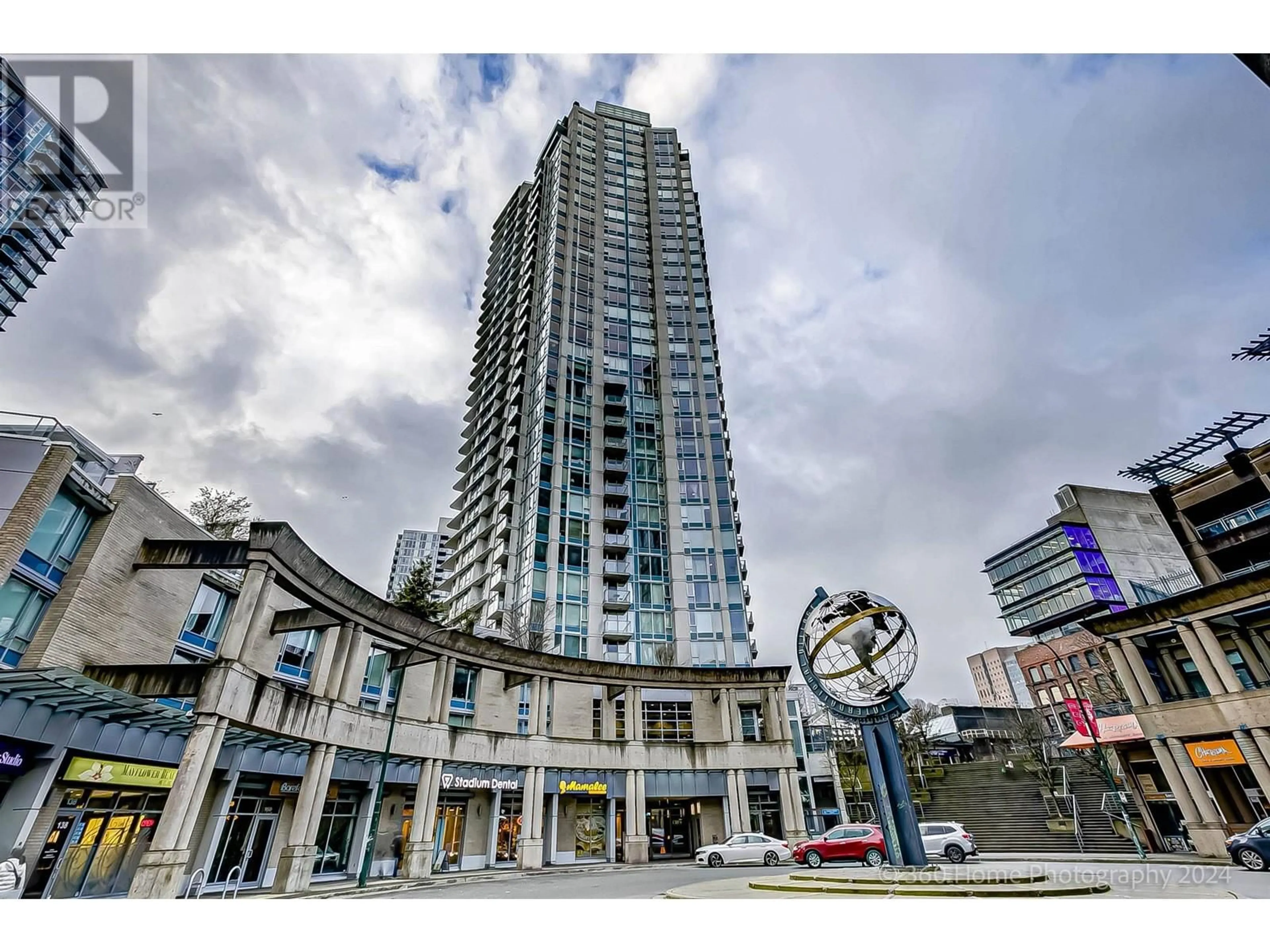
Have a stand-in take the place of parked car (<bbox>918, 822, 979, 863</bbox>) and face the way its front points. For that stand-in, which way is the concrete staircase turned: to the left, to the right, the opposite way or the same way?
to the left

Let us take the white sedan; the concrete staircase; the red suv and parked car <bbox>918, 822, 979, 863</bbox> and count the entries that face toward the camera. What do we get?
1

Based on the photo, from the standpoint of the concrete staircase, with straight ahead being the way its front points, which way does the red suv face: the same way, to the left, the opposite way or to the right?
to the right

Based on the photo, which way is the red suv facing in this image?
to the viewer's left

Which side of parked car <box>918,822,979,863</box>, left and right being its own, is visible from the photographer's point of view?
left

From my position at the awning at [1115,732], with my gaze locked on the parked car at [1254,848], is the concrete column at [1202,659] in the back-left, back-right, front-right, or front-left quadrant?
front-left

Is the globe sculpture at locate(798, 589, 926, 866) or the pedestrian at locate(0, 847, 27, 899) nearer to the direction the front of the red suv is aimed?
the pedestrian

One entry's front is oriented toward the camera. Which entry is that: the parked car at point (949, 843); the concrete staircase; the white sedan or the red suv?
the concrete staircase

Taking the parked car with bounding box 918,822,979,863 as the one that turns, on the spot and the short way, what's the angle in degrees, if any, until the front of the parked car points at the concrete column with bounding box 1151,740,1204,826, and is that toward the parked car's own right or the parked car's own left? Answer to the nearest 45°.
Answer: approximately 135° to the parked car's own right

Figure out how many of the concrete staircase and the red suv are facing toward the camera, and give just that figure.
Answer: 1

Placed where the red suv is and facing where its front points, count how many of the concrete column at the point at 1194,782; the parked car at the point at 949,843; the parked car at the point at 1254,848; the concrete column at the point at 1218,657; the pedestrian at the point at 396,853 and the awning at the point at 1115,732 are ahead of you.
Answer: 1

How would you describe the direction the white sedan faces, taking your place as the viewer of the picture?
facing to the left of the viewer

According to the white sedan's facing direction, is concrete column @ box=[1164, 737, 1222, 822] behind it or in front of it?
behind

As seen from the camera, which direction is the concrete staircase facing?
toward the camera

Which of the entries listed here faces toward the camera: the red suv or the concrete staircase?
the concrete staircase

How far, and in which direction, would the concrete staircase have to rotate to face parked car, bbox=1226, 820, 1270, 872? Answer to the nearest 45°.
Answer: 0° — it already faces it

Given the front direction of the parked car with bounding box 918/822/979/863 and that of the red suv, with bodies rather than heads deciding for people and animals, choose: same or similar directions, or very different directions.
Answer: same or similar directions

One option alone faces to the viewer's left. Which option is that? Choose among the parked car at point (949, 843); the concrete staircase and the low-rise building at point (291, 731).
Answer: the parked car

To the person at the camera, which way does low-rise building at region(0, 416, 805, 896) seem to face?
facing the viewer and to the right of the viewer

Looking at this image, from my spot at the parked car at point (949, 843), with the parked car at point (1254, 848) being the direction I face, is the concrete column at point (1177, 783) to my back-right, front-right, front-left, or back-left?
front-left

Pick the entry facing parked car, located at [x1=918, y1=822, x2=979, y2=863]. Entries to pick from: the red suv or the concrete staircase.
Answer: the concrete staircase
